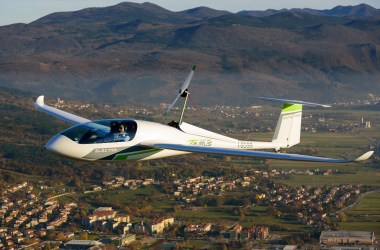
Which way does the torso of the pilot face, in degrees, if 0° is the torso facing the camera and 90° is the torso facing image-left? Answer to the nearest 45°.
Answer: approximately 45°
